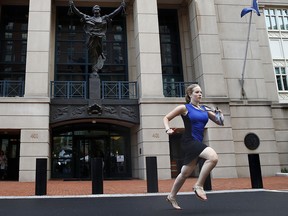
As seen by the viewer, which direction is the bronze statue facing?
toward the camera
